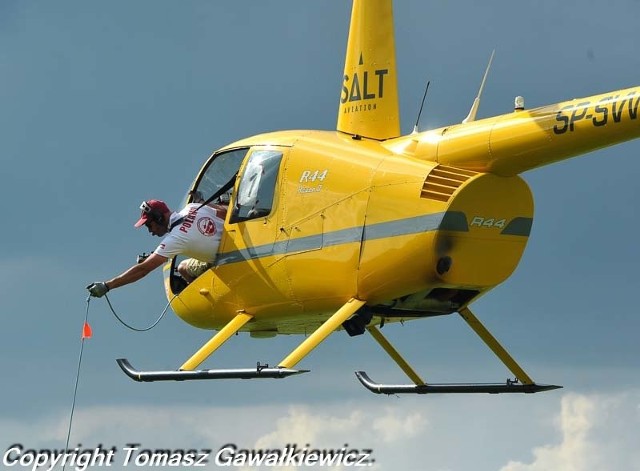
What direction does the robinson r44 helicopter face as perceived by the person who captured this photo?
facing away from the viewer and to the left of the viewer
